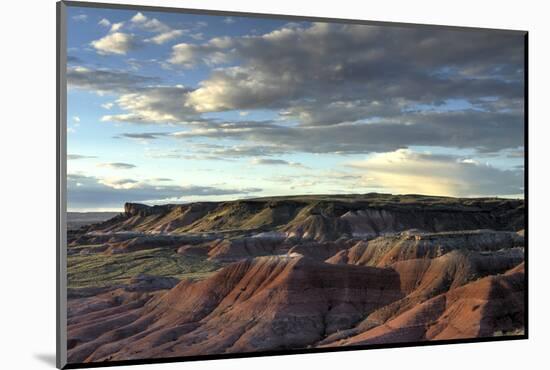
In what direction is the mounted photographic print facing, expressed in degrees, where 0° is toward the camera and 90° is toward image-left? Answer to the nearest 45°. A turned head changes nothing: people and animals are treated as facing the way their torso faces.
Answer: approximately 315°
